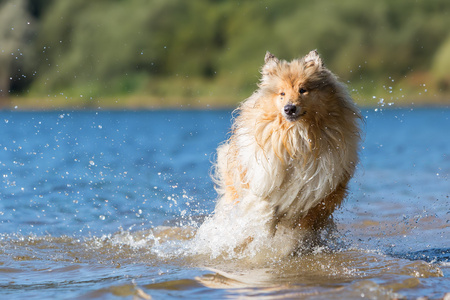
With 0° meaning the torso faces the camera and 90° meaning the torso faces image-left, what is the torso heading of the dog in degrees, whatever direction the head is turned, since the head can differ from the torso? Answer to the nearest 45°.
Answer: approximately 0°
